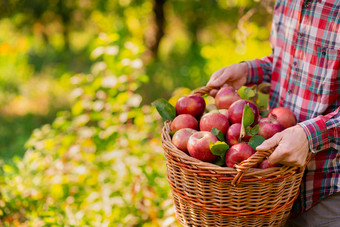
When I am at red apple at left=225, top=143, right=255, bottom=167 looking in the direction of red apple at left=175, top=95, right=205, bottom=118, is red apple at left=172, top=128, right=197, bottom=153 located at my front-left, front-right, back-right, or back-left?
front-left

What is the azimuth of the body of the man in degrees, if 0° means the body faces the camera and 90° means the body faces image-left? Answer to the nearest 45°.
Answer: approximately 45°

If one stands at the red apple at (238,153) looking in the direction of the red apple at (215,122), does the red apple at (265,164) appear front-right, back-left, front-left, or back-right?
back-right
